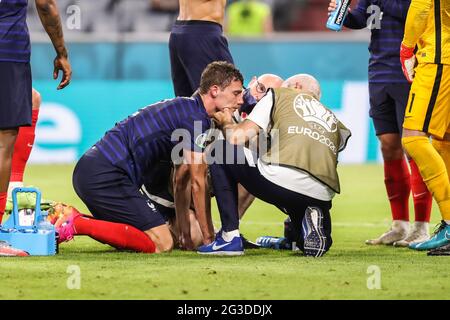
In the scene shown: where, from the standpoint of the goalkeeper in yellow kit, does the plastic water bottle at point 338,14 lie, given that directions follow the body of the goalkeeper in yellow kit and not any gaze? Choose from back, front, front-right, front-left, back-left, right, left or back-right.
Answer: front-right

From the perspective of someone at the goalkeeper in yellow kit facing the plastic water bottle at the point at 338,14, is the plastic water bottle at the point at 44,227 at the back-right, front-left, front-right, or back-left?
front-left

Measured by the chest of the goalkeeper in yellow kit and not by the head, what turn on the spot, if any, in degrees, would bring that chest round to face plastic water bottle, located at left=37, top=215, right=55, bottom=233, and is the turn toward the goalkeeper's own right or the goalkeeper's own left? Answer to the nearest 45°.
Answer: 0° — they already face it

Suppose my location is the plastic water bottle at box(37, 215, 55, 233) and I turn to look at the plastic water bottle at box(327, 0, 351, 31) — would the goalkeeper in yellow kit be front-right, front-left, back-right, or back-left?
front-right

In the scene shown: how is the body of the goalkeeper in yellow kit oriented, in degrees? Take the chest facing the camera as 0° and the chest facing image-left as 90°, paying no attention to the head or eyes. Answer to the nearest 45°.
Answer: approximately 90°
